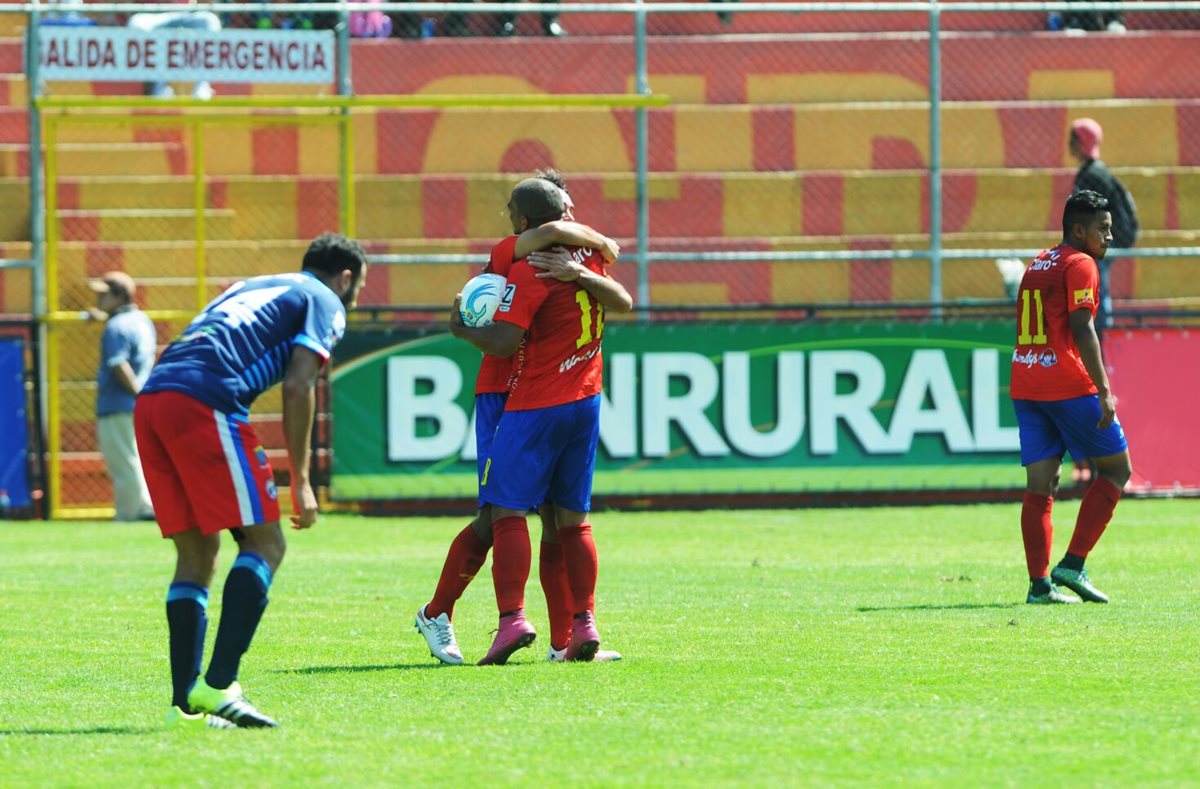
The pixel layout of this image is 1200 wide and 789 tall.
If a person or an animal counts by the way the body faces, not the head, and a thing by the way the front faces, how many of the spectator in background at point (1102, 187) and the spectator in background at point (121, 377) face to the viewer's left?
2

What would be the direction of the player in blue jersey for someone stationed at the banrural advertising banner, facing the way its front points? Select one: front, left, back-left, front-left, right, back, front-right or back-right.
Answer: front

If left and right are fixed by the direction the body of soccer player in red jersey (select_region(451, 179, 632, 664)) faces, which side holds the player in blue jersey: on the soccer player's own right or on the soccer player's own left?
on the soccer player's own left

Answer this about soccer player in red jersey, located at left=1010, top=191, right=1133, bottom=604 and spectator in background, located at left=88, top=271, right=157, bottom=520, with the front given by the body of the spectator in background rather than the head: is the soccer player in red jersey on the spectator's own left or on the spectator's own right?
on the spectator's own left

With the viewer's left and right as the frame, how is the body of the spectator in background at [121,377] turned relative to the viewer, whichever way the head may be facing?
facing to the left of the viewer

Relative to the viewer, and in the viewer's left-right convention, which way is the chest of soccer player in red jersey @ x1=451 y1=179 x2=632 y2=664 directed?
facing away from the viewer and to the left of the viewer

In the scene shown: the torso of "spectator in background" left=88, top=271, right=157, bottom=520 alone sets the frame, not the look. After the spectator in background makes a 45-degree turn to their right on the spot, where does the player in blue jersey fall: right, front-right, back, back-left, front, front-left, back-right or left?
back-left

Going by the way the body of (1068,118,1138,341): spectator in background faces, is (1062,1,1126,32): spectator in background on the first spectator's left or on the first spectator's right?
on the first spectator's right

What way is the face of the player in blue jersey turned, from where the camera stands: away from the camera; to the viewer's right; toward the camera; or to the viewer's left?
to the viewer's right

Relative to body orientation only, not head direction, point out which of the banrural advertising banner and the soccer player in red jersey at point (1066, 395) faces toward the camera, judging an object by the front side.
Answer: the banrural advertising banner

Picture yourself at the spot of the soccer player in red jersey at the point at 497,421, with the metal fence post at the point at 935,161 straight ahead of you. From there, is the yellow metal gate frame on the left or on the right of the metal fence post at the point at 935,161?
left

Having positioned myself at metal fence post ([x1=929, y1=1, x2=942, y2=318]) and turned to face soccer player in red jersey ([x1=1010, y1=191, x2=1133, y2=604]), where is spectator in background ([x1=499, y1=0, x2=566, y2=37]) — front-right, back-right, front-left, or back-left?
back-right

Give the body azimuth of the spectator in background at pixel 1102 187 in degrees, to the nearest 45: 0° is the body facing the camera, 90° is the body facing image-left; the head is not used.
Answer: approximately 90°
